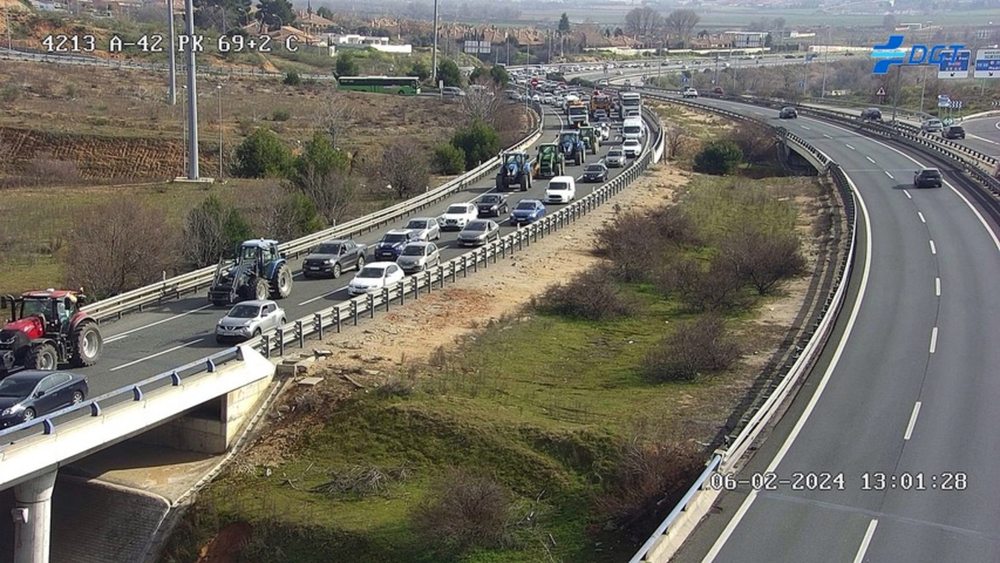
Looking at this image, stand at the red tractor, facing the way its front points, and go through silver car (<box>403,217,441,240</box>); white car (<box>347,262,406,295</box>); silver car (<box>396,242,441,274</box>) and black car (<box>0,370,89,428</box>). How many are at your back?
3

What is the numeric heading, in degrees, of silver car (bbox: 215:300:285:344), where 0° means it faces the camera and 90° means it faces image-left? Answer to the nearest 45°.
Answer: approximately 45°

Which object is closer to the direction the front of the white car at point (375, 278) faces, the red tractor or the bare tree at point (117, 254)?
the red tractor

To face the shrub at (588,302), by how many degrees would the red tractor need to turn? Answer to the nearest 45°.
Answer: approximately 135° to its left

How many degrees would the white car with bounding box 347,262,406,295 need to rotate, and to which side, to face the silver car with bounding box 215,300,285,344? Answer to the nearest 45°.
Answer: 0° — it already faces it

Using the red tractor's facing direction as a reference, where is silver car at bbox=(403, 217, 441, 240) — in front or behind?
behind

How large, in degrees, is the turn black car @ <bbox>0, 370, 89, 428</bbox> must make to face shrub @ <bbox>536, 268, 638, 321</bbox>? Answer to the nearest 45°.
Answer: approximately 180°

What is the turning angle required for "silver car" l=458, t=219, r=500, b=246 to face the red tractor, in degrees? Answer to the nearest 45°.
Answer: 0° — it already faces it

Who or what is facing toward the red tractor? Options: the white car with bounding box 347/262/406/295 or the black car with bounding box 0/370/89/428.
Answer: the white car
